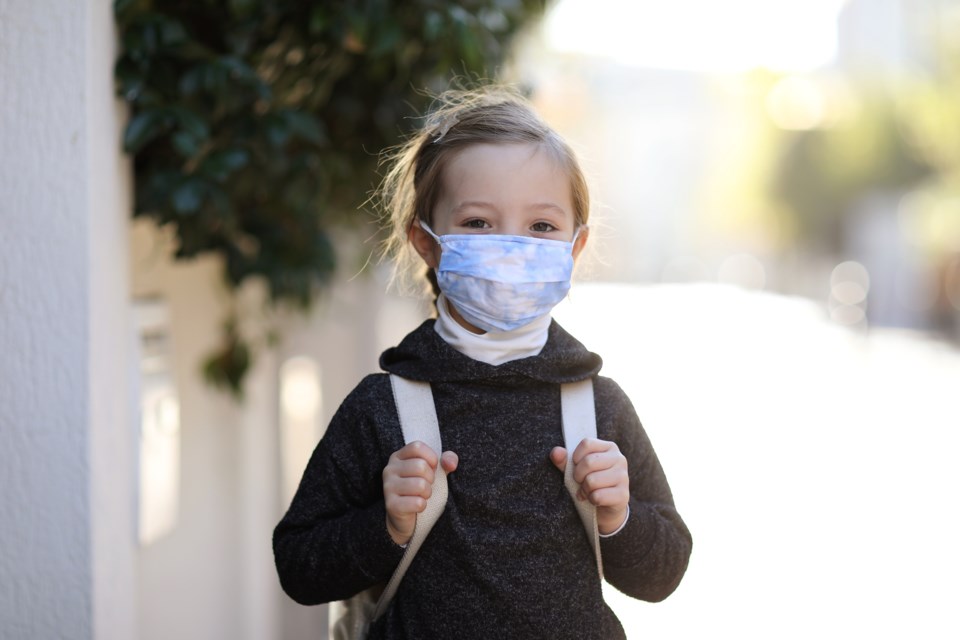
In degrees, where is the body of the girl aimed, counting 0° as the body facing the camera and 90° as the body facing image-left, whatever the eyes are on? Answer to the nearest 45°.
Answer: approximately 0°

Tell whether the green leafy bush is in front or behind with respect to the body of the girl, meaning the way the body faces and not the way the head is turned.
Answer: behind
